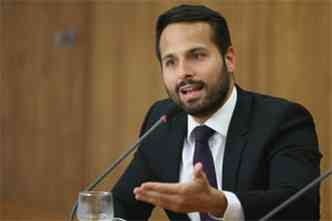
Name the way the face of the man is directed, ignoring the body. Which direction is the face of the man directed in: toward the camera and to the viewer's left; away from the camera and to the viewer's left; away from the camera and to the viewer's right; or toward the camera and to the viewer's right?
toward the camera and to the viewer's left

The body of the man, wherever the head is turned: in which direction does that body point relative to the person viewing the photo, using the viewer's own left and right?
facing the viewer and to the left of the viewer
